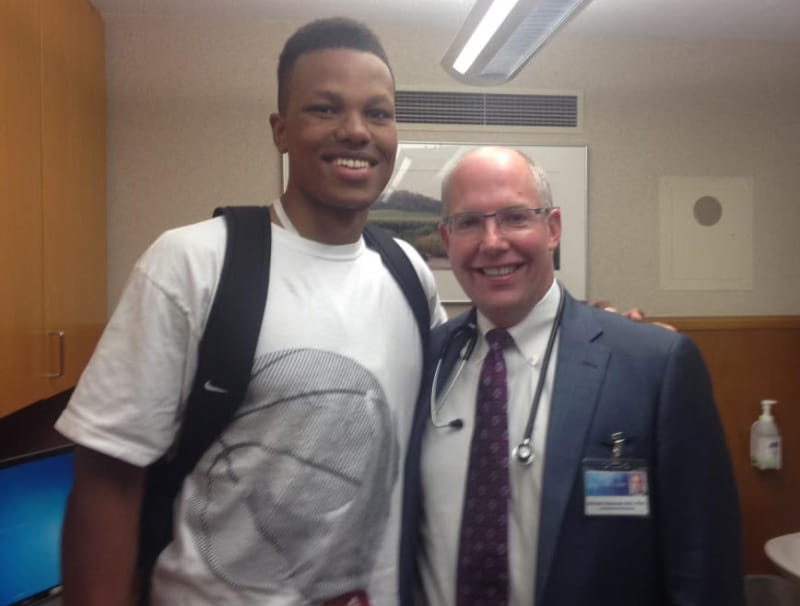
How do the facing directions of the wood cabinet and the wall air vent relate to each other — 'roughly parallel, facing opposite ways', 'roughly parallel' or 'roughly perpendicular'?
roughly perpendicular

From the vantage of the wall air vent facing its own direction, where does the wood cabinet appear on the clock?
The wood cabinet is roughly at 2 o'clock from the wall air vent.

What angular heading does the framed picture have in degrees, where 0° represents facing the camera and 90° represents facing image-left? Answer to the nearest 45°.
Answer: approximately 0°

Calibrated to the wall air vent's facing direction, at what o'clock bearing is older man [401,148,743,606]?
The older man is roughly at 12 o'clock from the wall air vent.

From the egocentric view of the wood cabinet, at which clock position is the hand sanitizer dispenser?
The hand sanitizer dispenser is roughly at 11 o'clock from the wood cabinet.

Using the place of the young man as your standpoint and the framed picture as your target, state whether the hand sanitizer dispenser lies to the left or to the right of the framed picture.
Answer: right

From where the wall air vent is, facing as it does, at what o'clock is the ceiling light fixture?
The ceiling light fixture is roughly at 12 o'clock from the wall air vent.

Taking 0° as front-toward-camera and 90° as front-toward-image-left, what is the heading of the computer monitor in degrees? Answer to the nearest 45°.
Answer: approximately 315°

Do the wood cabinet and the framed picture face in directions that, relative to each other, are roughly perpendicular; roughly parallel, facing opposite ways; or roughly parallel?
roughly perpendicular

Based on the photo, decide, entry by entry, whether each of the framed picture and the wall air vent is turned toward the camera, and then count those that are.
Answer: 2
